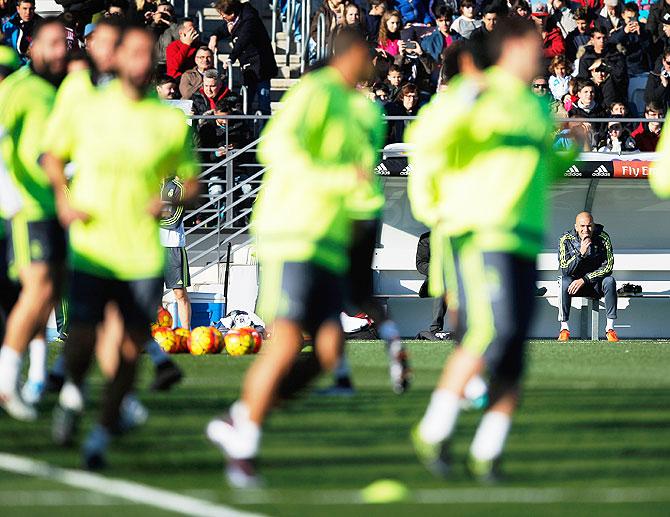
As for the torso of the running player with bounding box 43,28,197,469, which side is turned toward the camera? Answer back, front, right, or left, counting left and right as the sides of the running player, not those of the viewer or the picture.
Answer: front

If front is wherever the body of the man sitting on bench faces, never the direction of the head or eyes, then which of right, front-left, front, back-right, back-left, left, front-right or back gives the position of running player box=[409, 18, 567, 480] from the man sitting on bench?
front

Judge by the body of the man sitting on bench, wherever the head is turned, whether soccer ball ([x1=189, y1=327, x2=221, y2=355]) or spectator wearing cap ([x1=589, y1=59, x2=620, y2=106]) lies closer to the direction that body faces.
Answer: the soccer ball

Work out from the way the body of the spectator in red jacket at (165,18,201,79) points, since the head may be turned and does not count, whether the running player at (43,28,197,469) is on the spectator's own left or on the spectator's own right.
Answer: on the spectator's own right

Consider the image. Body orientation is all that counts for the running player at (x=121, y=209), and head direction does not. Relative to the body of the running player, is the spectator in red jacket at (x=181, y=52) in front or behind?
behind

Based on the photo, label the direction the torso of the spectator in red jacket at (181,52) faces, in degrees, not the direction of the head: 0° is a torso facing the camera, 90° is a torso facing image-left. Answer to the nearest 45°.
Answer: approximately 315°

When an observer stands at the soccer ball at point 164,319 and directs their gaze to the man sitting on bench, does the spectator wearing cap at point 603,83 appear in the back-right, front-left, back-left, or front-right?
front-left

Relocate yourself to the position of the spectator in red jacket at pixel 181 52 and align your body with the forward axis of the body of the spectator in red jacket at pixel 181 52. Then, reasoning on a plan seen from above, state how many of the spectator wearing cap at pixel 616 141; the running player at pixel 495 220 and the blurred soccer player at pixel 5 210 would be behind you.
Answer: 0

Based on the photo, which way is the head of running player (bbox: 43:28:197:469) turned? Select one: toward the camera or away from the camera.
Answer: toward the camera

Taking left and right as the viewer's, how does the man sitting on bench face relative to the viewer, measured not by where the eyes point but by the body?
facing the viewer

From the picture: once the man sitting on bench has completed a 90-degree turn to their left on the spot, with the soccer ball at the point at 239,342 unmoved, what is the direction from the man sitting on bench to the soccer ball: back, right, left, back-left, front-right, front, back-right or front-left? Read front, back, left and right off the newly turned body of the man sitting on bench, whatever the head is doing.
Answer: back-right

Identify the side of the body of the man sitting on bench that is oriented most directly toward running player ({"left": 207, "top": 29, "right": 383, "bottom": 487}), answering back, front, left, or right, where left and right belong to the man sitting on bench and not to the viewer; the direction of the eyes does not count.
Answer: front

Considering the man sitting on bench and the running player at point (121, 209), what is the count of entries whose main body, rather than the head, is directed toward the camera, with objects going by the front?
2
